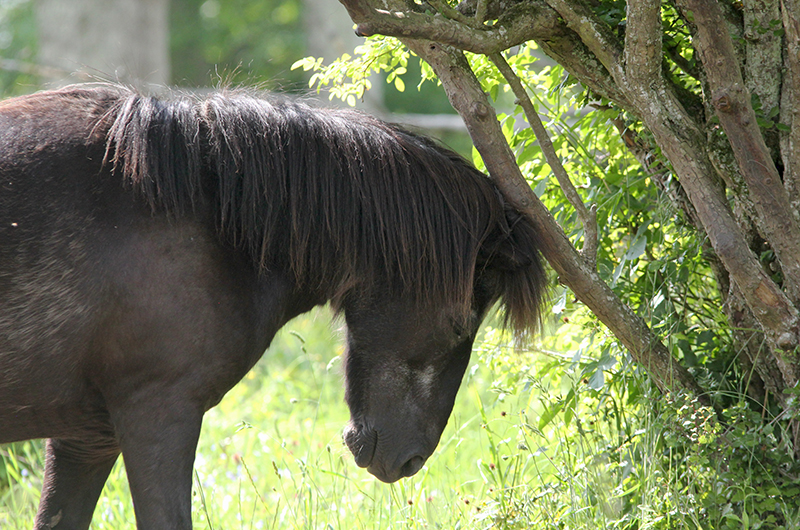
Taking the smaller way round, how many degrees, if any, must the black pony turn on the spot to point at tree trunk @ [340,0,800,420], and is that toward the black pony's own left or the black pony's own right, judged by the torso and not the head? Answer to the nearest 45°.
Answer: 0° — it already faces it

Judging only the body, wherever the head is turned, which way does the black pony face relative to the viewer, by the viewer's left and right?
facing to the right of the viewer
